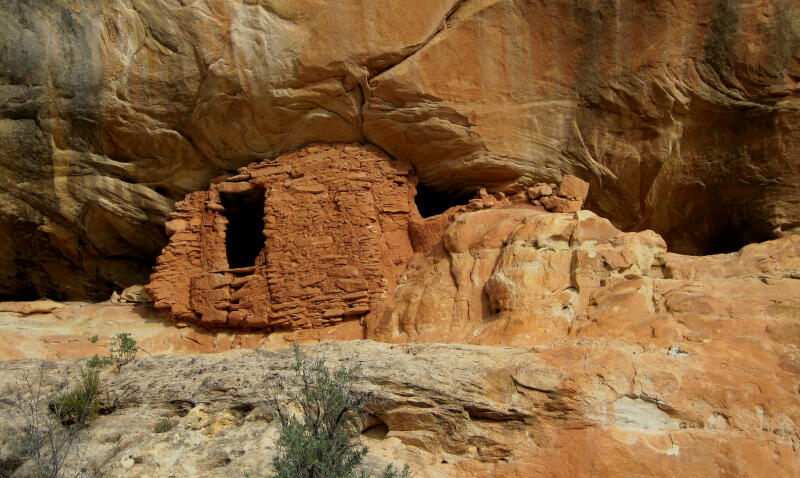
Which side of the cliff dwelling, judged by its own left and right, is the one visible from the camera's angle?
front

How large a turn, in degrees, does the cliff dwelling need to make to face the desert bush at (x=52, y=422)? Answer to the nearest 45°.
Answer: approximately 45° to its right

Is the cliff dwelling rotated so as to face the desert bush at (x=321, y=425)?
yes

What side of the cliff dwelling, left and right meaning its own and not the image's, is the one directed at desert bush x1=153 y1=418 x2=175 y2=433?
front

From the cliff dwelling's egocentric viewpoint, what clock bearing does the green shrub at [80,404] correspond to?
The green shrub is roughly at 1 o'clock from the cliff dwelling.
